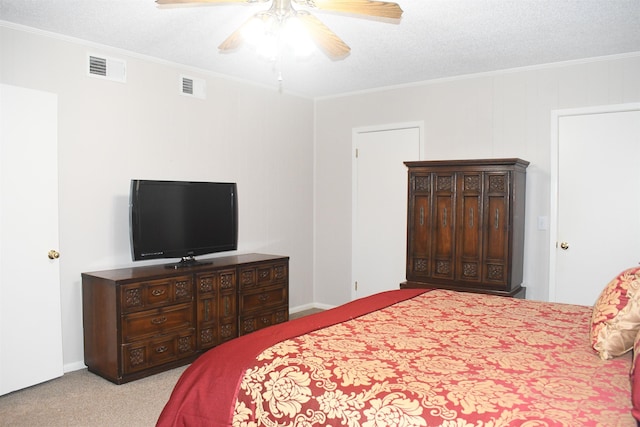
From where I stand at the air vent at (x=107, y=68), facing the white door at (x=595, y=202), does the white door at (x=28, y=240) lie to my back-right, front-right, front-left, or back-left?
back-right

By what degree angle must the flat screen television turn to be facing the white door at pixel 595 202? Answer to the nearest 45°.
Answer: approximately 45° to its left

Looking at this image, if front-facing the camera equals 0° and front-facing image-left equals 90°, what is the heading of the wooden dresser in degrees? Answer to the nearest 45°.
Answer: approximately 315°

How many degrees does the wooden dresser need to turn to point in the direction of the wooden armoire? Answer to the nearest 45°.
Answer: approximately 45° to its left

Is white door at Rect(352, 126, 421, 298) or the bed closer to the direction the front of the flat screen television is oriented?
the bed

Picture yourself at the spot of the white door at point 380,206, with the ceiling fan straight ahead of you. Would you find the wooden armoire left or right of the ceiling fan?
left

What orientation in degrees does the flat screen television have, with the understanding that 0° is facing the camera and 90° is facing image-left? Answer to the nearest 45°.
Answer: approximately 315°

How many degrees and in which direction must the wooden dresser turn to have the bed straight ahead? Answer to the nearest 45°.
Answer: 0° — it already faces it

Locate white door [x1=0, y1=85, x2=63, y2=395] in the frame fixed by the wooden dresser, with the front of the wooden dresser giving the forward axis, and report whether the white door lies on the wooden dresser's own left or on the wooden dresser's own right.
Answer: on the wooden dresser's own right
